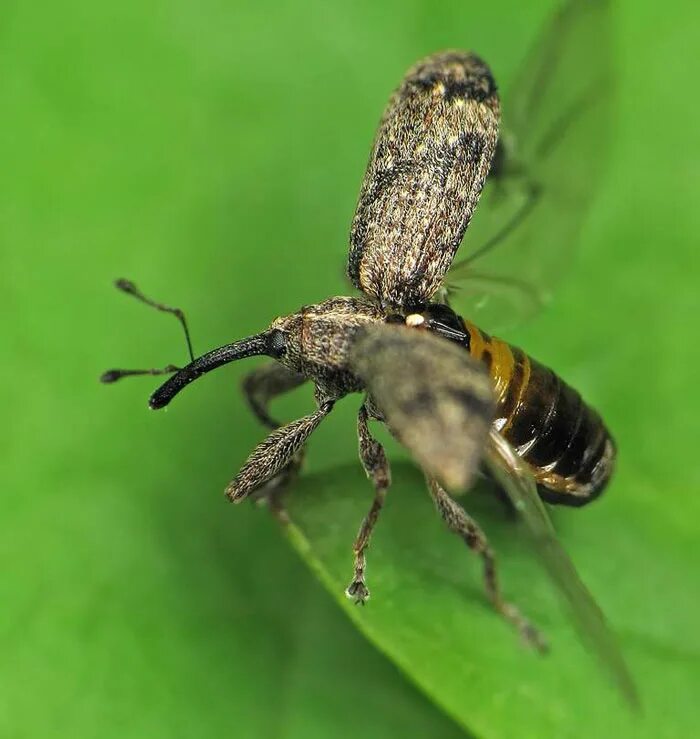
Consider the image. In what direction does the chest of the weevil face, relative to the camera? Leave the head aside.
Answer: to the viewer's left
